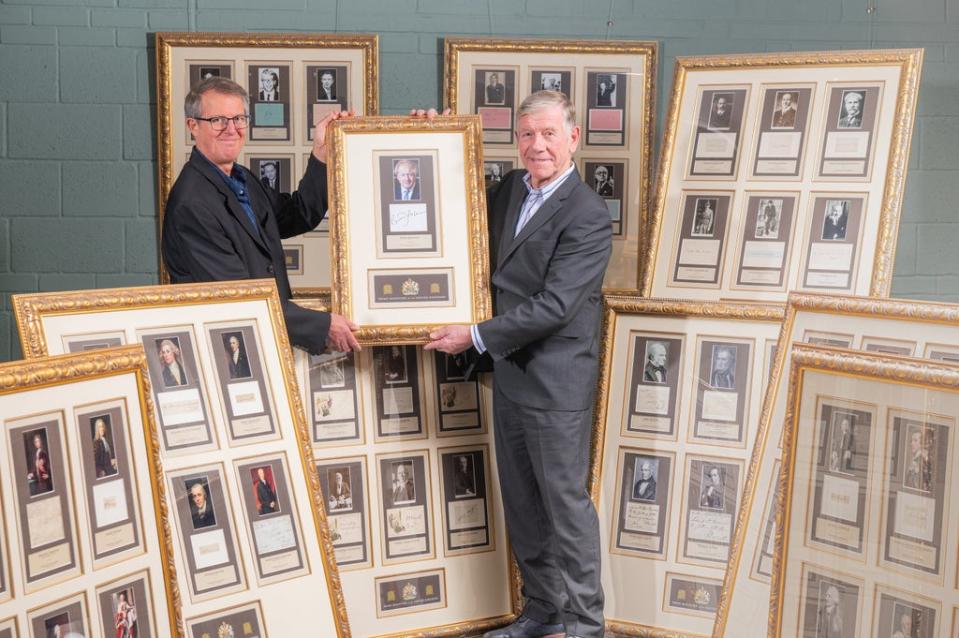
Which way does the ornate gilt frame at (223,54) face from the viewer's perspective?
toward the camera

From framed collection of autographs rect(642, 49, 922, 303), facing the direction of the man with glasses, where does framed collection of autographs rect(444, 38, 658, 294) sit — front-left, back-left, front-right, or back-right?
front-right

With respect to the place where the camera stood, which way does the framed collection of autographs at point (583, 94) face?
facing the viewer

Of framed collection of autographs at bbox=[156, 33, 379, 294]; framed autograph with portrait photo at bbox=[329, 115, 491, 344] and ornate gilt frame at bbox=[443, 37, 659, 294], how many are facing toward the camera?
3

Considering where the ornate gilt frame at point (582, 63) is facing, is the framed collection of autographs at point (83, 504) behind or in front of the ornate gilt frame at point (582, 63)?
in front

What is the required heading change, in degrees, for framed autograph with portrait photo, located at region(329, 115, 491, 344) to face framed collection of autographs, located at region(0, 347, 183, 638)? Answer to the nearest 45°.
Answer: approximately 45° to its right

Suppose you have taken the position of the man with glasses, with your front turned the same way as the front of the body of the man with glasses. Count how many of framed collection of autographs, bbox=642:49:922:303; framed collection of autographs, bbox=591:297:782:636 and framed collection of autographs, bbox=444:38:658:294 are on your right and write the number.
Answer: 0

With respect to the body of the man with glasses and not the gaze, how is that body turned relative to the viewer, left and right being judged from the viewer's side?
facing the viewer and to the right of the viewer

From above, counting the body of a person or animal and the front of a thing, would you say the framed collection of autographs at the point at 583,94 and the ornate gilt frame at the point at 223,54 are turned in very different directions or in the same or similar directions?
same or similar directions

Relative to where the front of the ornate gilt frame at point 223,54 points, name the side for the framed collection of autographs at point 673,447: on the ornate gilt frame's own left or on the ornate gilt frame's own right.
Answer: on the ornate gilt frame's own left
